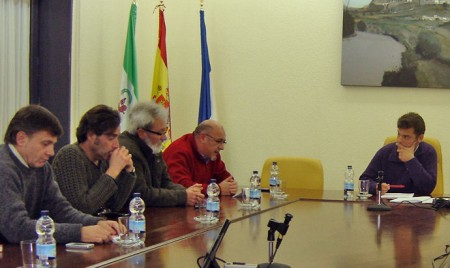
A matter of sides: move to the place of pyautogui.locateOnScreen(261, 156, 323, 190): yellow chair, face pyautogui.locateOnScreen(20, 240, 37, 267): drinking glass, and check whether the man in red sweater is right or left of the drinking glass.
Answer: right

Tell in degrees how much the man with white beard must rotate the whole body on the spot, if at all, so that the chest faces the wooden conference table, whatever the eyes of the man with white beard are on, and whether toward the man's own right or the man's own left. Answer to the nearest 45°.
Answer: approximately 45° to the man's own right

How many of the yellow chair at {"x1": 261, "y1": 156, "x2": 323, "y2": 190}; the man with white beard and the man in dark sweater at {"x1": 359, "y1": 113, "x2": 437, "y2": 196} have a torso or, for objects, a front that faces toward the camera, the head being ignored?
2

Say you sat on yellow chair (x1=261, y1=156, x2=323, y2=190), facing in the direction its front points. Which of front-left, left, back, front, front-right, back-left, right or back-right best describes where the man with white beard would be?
front-right

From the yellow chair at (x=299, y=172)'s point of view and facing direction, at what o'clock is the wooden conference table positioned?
The wooden conference table is roughly at 12 o'clock from the yellow chair.

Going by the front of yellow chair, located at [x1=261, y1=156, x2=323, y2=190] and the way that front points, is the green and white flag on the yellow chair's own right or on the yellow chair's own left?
on the yellow chair's own right

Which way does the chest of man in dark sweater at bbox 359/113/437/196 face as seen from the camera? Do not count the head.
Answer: toward the camera

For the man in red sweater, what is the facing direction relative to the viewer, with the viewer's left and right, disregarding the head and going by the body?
facing the viewer and to the right of the viewer

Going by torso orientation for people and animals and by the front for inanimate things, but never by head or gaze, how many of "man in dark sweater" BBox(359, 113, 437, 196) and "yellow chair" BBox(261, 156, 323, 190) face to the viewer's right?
0

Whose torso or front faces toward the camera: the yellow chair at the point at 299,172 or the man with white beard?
the yellow chair

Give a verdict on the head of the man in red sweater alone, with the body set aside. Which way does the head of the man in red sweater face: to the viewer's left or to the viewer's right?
to the viewer's right

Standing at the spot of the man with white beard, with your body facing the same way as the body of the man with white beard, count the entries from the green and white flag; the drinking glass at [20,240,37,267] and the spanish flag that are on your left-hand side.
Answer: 2

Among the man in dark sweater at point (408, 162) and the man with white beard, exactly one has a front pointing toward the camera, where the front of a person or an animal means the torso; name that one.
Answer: the man in dark sweater

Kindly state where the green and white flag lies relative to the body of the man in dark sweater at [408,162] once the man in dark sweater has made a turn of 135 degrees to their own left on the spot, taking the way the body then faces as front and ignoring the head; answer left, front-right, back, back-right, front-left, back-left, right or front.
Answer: back-left

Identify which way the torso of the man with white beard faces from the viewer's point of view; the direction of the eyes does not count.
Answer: to the viewer's right

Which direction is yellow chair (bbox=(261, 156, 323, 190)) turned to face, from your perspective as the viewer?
facing the viewer

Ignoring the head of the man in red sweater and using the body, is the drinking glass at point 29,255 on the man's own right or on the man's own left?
on the man's own right

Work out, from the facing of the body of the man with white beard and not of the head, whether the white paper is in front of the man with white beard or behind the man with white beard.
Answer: in front

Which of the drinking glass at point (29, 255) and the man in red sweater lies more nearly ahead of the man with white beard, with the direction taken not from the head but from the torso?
the man in red sweater

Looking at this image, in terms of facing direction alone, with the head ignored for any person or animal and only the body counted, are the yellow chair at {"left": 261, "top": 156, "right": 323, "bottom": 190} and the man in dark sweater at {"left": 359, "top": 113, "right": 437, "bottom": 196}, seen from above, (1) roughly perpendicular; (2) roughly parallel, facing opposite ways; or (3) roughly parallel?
roughly parallel

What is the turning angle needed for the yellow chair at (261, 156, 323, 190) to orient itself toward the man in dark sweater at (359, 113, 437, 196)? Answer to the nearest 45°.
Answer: approximately 90° to its left
